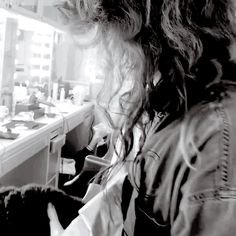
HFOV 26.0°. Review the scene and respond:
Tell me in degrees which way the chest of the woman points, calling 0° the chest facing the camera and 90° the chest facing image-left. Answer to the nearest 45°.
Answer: approximately 90°

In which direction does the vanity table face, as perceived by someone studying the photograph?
facing the viewer and to the right of the viewer

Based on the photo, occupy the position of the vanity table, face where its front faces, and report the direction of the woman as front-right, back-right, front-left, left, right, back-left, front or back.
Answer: front-right

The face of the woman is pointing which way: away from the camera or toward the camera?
away from the camera
